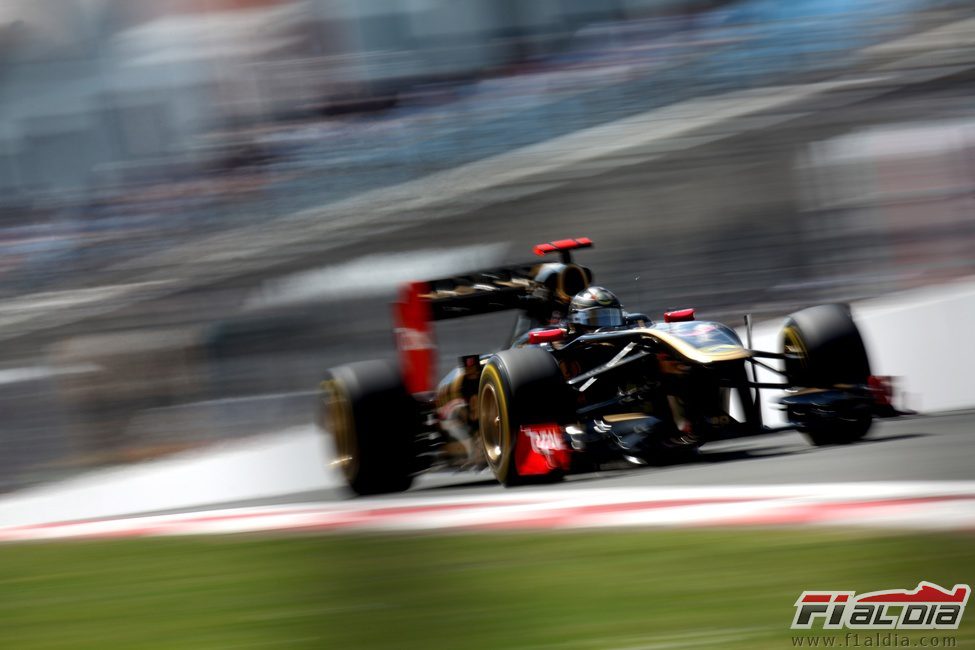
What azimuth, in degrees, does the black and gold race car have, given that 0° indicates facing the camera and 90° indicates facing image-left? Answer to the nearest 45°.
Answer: approximately 315°

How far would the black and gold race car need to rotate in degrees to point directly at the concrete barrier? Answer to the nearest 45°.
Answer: approximately 90° to its left
